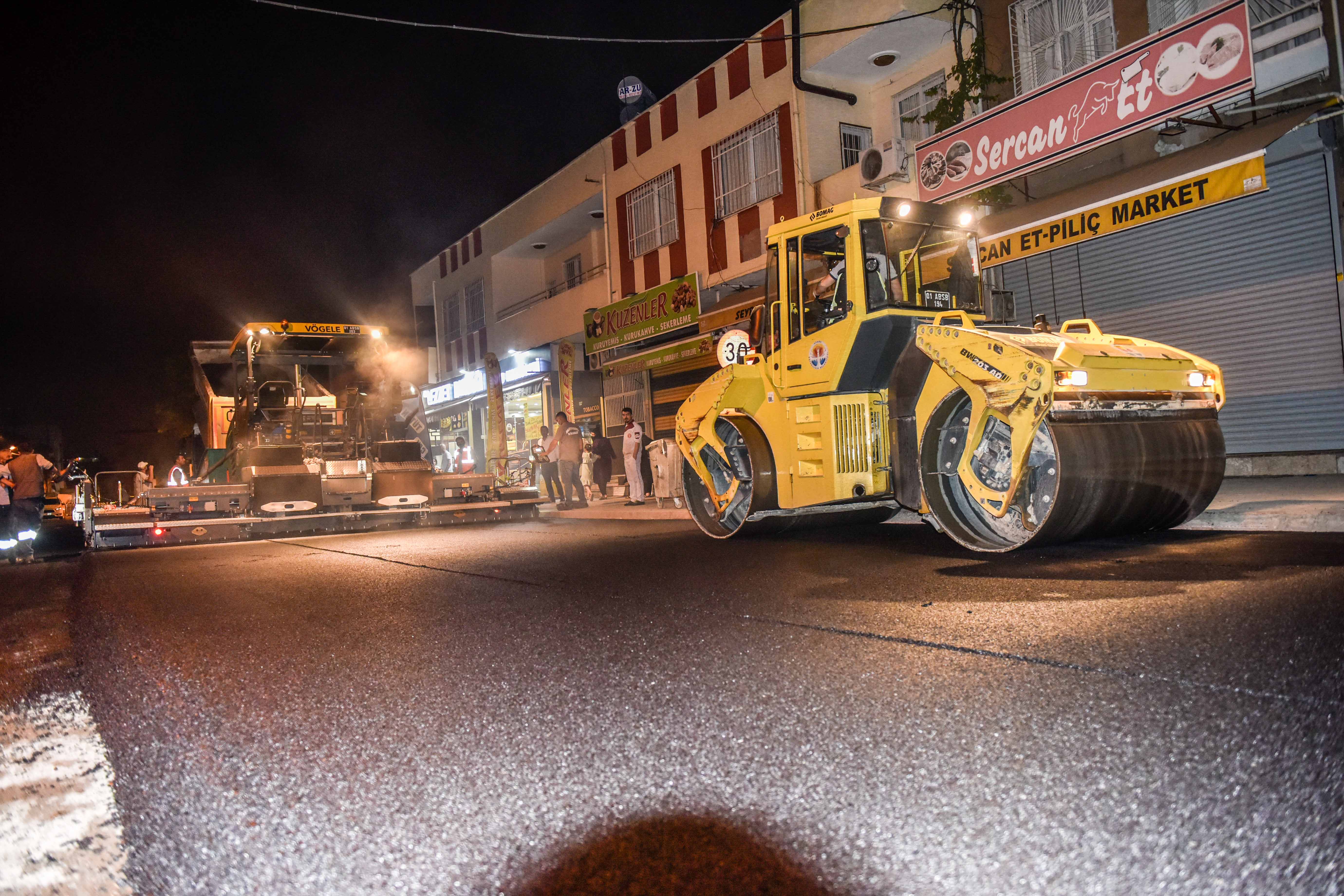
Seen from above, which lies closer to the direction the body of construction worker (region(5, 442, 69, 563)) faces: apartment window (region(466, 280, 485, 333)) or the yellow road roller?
the apartment window

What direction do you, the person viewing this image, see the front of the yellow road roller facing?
facing the viewer and to the right of the viewer

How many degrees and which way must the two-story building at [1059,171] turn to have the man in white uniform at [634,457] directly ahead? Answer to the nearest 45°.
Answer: approximately 45° to its right

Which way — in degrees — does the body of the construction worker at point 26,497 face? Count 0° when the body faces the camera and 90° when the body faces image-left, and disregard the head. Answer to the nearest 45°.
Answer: approximately 225°

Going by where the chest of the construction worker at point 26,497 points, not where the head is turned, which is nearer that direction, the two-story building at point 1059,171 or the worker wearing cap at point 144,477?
the worker wearing cap

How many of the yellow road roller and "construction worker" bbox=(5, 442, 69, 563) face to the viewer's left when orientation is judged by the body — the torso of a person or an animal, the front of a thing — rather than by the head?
0

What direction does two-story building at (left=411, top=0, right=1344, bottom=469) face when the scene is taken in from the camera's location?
facing the viewer and to the left of the viewer

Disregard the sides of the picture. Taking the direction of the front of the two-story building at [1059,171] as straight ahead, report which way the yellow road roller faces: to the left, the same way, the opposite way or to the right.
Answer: to the left

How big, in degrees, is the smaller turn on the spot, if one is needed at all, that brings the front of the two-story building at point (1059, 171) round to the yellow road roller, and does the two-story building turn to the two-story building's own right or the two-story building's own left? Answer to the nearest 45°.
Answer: approximately 45° to the two-story building's own left
